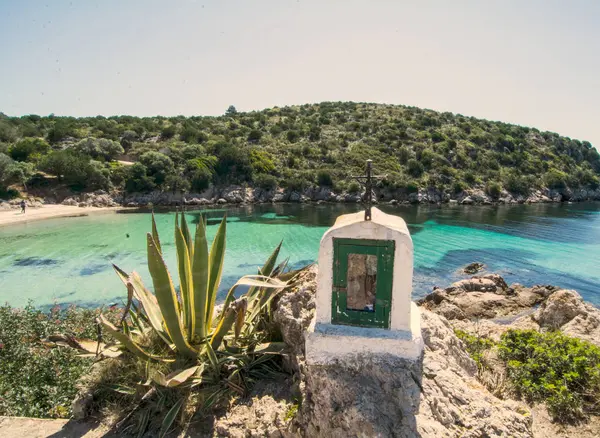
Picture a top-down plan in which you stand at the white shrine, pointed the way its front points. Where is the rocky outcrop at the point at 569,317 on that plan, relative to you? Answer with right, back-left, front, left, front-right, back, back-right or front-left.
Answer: back-left

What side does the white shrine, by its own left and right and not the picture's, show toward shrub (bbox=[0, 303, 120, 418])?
right

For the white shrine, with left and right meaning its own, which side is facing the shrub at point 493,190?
back

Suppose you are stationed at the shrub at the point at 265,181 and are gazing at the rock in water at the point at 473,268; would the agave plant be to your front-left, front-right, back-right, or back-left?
front-right

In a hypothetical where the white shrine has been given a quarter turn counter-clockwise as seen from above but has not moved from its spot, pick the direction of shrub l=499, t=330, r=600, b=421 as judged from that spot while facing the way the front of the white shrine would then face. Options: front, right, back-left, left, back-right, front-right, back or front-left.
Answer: front-left

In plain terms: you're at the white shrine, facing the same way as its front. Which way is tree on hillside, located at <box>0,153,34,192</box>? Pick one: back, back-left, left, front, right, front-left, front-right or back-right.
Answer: back-right

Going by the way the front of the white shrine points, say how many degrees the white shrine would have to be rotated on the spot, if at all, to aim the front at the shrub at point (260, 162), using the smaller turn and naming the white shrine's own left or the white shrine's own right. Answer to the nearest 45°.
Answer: approximately 180°

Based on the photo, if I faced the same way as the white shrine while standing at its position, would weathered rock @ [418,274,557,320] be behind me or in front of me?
behind

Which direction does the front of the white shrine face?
toward the camera

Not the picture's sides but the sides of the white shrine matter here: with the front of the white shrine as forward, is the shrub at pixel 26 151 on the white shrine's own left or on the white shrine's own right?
on the white shrine's own right

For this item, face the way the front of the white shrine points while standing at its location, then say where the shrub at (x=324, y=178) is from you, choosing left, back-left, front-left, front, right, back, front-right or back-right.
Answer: back

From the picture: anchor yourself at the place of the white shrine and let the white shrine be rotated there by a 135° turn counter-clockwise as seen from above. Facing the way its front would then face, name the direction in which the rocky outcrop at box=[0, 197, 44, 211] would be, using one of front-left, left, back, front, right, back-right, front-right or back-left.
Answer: left

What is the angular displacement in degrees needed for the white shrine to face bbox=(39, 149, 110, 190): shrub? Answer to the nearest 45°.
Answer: approximately 135° to its right

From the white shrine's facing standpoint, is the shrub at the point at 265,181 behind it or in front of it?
behind

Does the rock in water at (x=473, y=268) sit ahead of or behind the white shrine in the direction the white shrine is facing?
behind

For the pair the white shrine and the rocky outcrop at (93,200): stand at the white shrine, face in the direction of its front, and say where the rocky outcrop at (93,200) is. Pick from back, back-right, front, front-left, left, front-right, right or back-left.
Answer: back-right

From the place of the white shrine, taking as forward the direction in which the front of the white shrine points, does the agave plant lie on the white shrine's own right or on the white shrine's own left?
on the white shrine's own right

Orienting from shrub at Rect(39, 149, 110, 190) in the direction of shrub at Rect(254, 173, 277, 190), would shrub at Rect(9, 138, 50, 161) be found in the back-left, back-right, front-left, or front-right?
back-left
